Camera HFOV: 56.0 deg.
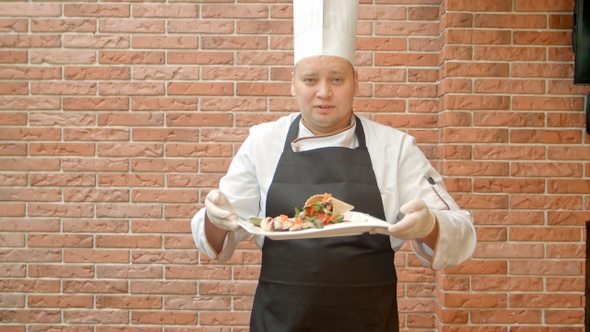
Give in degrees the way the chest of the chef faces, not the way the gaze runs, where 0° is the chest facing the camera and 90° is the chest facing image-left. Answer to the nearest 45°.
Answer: approximately 0°
